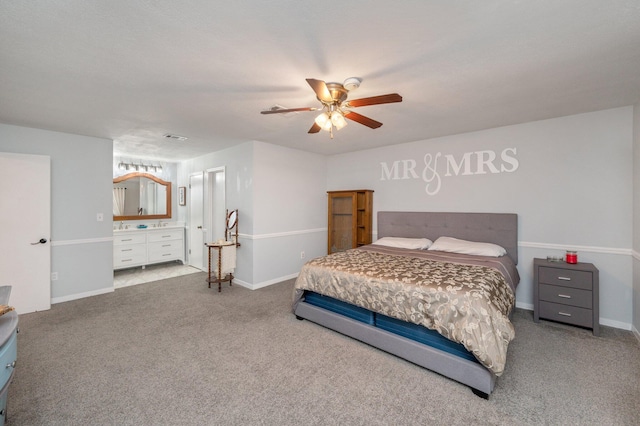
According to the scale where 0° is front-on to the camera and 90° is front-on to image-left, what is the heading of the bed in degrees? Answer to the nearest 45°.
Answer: approximately 45°

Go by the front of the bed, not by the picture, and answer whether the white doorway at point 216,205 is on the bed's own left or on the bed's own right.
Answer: on the bed's own right

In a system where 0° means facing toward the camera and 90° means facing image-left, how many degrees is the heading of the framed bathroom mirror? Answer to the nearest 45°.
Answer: approximately 0°

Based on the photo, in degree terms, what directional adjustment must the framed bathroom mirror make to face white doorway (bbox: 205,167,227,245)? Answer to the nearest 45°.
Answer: approximately 45° to its left

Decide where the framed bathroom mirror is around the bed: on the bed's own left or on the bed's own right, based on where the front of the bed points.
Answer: on the bed's own right

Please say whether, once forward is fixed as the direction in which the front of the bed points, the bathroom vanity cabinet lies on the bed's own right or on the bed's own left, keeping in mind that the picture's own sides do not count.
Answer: on the bed's own right
